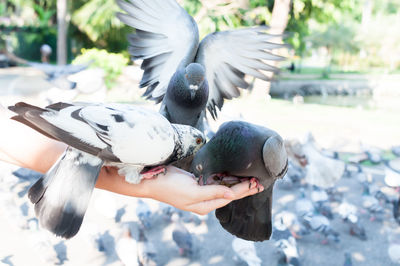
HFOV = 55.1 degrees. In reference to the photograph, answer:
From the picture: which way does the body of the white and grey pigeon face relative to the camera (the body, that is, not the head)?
to the viewer's right

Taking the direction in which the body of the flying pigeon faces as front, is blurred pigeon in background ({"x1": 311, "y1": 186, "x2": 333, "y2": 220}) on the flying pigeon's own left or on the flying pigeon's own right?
on the flying pigeon's own left

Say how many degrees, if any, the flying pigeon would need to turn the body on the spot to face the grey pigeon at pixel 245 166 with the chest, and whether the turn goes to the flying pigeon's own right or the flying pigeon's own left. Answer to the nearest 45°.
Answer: approximately 45° to the flying pigeon's own left
